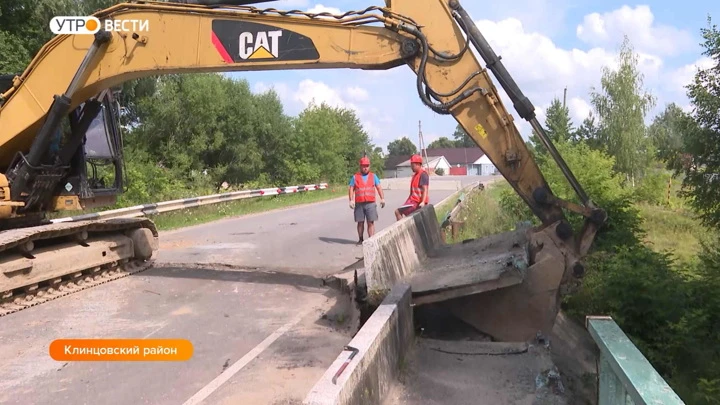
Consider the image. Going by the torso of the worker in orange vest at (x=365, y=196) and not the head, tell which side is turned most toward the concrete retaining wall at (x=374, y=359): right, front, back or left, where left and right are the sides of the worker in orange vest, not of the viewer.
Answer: front

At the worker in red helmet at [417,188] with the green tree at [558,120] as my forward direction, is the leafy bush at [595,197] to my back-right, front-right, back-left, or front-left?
front-right

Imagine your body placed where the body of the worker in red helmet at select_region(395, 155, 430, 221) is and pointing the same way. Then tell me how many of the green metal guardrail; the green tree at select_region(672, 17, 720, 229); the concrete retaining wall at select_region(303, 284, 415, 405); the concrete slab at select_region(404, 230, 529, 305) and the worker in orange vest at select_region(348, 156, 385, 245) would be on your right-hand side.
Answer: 1

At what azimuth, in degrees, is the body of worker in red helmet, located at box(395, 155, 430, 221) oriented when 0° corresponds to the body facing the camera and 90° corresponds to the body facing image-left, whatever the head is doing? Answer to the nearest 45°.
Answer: approximately 45°

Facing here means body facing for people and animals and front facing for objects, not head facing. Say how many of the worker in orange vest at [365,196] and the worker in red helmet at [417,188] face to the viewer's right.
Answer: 0

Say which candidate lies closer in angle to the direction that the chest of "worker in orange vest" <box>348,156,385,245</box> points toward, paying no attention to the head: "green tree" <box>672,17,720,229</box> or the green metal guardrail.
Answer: the green metal guardrail

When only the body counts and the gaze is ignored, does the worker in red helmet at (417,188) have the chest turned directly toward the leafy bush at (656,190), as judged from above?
no

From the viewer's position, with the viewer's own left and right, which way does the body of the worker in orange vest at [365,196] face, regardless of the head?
facing the viewer

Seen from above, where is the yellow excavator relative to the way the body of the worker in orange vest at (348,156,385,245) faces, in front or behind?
in front

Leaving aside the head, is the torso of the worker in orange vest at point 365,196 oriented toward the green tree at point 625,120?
no

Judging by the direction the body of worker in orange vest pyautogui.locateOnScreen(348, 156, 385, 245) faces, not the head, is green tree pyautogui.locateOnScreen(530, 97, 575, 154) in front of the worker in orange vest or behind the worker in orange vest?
behind

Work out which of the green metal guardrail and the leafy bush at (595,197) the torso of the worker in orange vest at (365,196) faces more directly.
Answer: the green metal guardrail

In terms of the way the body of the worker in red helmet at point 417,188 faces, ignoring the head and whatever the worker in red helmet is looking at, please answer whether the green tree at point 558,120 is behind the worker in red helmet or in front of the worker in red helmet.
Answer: behind

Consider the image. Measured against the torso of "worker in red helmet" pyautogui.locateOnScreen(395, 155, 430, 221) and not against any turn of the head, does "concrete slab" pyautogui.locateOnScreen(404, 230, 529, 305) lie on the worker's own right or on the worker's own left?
on the worker's own left

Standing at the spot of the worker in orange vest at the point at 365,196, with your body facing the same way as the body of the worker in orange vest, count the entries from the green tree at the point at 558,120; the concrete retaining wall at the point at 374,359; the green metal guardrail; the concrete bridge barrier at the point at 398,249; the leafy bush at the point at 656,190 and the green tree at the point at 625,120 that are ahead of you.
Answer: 3

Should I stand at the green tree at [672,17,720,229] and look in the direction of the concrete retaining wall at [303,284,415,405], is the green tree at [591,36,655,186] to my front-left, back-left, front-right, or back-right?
back-right

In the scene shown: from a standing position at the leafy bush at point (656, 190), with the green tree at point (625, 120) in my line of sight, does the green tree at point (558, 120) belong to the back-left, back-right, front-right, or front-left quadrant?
front-left

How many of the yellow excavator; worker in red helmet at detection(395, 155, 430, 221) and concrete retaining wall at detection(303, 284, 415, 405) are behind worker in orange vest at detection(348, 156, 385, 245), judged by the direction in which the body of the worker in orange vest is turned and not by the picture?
0

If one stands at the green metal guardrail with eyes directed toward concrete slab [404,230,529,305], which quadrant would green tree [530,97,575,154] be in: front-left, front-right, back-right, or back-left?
front-right
